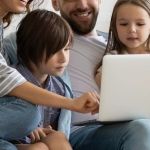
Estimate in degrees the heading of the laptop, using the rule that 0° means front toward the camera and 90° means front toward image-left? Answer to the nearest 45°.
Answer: approximately 135°

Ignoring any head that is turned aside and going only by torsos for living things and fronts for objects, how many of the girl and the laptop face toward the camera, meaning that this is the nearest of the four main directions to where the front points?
1

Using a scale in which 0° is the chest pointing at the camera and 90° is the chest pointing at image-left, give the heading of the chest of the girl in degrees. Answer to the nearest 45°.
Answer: approximately 0°
